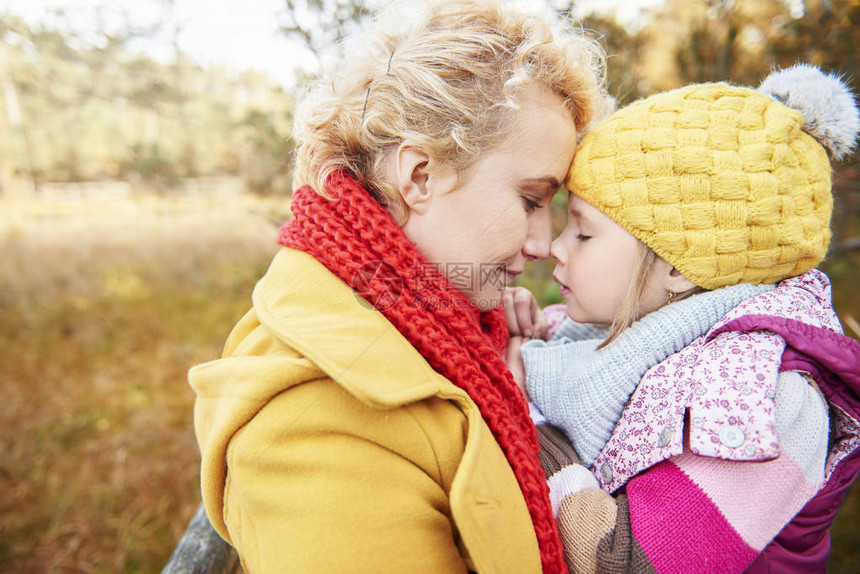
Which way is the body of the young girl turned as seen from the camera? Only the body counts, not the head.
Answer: to the viewer's left

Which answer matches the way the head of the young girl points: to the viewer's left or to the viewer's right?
to the viewer's left

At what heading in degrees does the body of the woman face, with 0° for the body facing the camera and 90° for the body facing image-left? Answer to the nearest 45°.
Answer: approximately 270°

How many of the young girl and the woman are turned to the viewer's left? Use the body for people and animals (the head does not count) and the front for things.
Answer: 1

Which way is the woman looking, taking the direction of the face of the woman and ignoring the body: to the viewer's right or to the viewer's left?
to the viewer's right

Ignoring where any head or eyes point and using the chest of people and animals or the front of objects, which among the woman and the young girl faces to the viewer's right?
the woman
